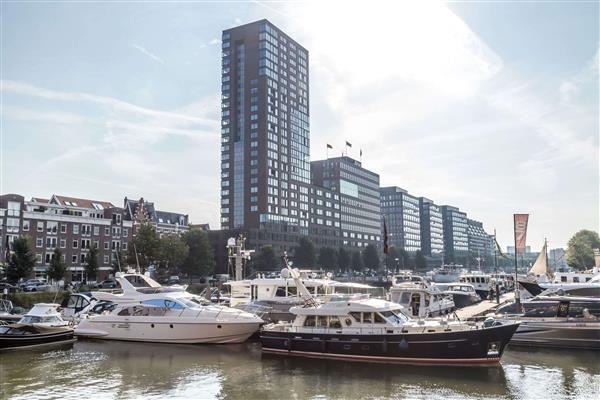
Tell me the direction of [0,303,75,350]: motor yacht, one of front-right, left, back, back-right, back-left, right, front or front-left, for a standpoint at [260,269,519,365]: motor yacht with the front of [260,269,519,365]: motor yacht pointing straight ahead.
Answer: back

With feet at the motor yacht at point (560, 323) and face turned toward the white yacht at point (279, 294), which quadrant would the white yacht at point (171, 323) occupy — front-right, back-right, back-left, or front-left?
front-left

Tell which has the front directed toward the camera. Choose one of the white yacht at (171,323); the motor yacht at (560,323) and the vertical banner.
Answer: the vertical banner

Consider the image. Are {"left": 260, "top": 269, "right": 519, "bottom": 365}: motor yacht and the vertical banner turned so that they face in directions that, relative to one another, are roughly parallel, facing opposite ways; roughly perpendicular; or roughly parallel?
roughly perpendicular

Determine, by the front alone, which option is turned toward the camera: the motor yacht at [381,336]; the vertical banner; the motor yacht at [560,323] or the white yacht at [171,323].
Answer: the vertical banner

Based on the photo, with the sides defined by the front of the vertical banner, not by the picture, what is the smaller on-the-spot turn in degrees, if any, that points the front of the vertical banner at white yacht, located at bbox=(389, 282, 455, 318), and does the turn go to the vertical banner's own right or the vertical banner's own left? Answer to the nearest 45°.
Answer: approximately 45° to the vertical banner's own right

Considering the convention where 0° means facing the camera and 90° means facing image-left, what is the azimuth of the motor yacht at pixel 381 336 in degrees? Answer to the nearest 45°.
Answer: approximately 270°

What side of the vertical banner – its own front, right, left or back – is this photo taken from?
front

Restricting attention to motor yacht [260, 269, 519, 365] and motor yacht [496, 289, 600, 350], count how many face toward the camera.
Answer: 0

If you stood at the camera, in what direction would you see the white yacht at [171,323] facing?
facing to the right of the viewer

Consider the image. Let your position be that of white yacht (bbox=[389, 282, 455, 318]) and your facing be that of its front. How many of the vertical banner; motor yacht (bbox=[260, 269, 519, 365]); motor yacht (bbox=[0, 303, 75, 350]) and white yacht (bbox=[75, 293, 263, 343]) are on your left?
1
